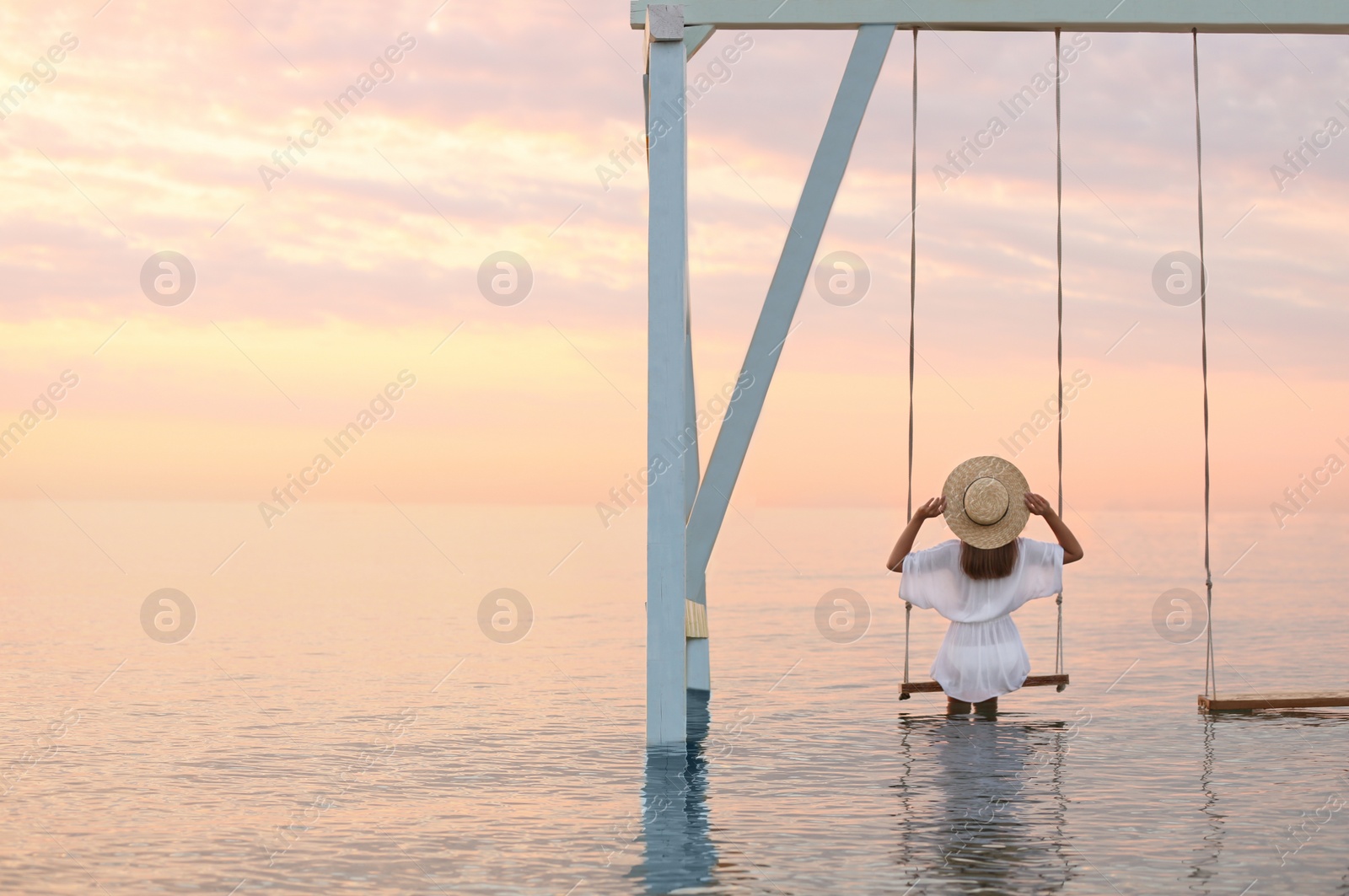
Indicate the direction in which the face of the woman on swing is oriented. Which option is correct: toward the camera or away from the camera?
away from the camera

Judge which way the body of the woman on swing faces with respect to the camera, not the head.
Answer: away from the camera
